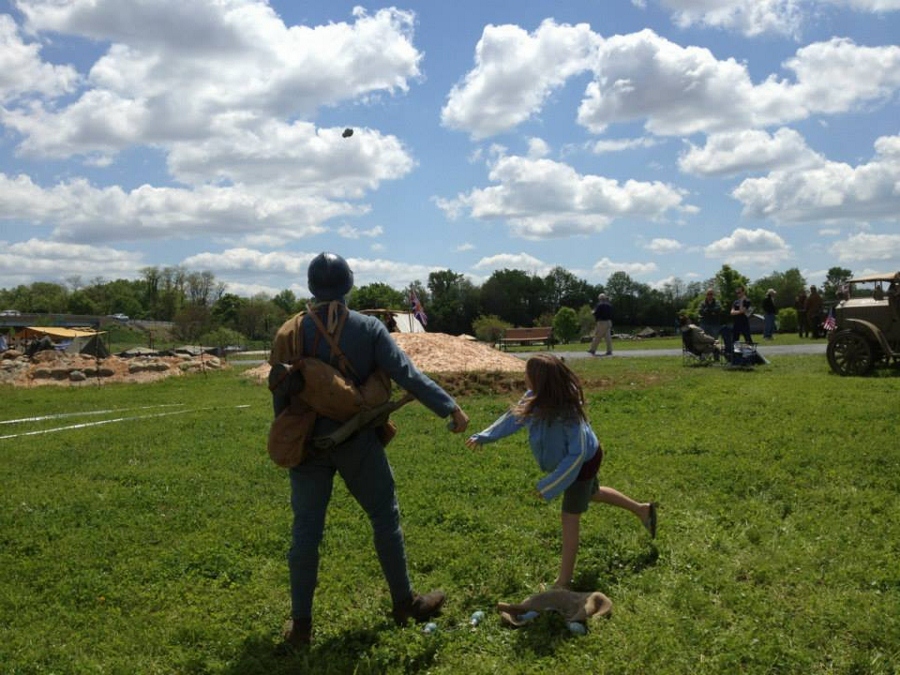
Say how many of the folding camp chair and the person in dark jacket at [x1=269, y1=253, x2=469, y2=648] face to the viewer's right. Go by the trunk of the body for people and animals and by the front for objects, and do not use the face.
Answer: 1

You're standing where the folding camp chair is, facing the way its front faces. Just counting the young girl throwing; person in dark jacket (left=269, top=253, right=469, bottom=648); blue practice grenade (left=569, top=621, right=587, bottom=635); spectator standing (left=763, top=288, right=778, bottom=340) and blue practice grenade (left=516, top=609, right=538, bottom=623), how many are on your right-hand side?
4

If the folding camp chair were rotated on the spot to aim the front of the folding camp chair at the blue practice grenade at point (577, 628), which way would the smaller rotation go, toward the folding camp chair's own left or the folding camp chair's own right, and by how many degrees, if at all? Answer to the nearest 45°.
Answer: approximately 90° to the folding camp chair's own right

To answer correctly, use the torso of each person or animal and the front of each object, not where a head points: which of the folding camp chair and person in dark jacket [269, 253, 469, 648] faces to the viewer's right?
the folding camp chair

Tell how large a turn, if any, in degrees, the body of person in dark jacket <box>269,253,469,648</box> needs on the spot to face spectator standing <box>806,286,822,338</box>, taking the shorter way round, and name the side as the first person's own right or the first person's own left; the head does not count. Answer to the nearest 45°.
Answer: approximately 45° to the first person's own right

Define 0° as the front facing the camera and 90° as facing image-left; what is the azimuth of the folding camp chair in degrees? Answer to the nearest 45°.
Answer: approximately 270°

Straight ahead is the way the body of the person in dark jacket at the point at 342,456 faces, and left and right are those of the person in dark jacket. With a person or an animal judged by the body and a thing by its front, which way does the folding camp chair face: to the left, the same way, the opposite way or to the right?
to the right

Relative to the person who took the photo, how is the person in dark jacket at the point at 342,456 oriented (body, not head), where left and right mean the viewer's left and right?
facing away from the viewer

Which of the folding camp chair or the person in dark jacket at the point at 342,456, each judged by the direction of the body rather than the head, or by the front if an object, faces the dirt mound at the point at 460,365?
the person in dark jacket

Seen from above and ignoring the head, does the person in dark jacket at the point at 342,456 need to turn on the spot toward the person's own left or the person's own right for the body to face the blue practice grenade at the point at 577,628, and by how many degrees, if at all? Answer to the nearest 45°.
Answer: approximately 90° to the person's own right

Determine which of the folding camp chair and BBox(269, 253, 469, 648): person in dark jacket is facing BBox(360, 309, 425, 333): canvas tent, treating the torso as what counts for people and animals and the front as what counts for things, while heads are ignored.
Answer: the person in dark jacket

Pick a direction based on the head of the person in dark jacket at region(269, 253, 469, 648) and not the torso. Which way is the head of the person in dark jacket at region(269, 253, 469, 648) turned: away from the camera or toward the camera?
away from the camera
